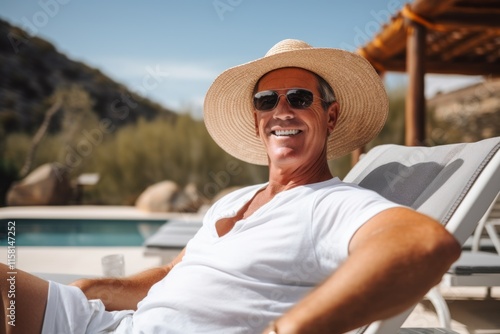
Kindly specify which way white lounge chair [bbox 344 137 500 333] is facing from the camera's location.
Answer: facing the viewer and to the left of the viewer

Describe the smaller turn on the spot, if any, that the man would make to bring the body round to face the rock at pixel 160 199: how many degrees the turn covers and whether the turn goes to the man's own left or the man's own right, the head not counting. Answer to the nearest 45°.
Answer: approximately 135° to the man's own right

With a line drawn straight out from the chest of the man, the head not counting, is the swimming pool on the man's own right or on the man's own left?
on the man's own right

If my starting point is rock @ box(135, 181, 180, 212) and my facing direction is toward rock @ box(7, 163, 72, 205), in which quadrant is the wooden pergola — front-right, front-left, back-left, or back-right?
back-left

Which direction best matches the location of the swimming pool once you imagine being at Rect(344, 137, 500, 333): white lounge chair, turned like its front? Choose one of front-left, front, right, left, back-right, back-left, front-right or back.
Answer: right

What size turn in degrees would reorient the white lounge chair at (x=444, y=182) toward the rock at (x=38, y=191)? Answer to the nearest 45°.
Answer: approximately 90° to its right

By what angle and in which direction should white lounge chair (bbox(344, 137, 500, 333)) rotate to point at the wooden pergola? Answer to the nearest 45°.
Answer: approximately 135° to its right
